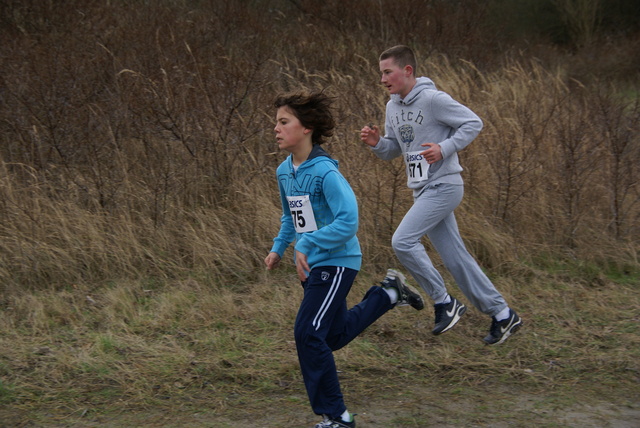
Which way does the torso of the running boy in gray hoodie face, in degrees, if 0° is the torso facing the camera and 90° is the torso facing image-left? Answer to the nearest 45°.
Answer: approximately 45°

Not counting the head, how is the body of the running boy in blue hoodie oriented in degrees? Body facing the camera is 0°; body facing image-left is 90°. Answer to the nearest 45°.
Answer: approximately 45°

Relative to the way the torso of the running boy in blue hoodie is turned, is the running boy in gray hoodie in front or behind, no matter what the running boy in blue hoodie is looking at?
behind

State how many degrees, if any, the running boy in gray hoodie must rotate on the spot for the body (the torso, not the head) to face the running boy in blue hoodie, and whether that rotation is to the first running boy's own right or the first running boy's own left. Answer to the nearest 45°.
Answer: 0° — they already face them
